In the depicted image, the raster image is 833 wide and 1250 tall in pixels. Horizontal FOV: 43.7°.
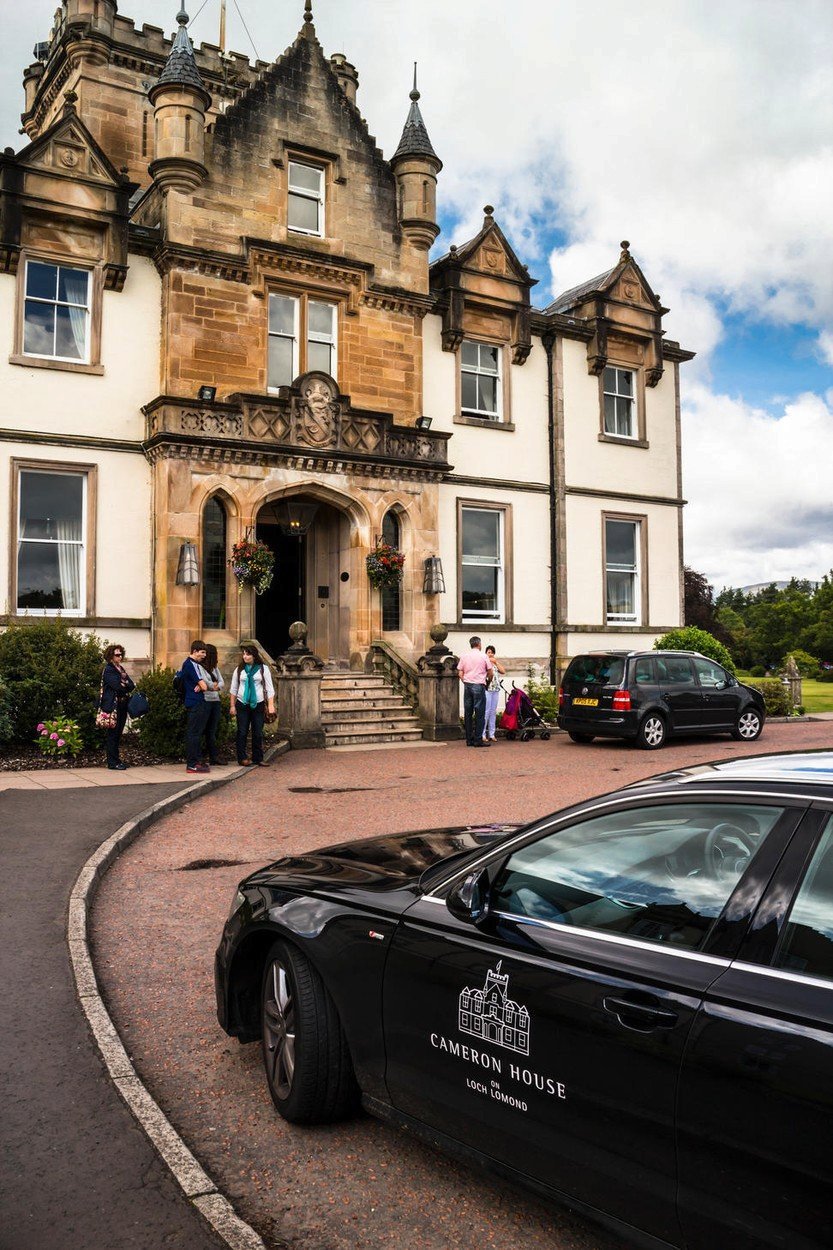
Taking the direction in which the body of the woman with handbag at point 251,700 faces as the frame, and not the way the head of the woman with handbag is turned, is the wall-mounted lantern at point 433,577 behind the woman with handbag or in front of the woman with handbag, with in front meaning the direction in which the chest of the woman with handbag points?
behind

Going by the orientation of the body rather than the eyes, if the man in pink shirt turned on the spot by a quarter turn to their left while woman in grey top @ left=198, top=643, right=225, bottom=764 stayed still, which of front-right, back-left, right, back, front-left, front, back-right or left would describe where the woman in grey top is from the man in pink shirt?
front-left

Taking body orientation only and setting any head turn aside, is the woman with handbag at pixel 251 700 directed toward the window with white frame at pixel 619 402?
no

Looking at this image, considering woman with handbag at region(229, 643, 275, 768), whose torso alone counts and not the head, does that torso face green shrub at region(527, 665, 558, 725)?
no

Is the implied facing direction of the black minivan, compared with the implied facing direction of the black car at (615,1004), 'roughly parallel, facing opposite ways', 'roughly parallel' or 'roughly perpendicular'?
roughly perpendicular

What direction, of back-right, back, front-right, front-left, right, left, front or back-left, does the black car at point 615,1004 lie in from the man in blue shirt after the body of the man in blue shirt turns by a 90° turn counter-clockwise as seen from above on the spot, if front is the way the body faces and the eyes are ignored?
back

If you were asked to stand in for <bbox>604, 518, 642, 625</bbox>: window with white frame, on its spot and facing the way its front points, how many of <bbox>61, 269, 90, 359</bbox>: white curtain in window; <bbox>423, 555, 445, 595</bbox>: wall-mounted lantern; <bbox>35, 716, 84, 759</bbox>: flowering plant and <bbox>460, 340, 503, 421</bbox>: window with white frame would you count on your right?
4

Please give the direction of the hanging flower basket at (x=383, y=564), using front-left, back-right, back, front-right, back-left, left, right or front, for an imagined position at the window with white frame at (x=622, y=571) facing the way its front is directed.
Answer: right

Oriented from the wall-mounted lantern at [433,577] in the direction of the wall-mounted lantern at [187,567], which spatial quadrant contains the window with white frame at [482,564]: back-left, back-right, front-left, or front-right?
back-right

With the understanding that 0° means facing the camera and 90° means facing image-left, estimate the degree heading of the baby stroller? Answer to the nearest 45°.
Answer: approximately 270°

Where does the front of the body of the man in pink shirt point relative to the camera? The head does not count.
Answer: away from the camera

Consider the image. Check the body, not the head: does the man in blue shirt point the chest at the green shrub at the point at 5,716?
no

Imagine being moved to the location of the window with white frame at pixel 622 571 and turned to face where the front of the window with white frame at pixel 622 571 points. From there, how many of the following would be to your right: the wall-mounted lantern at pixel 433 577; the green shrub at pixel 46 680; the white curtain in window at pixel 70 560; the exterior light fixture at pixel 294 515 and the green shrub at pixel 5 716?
5

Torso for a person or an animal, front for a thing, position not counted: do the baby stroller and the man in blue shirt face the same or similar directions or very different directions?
same or similar directions

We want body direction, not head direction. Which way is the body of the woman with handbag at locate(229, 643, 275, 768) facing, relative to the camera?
toward the camera

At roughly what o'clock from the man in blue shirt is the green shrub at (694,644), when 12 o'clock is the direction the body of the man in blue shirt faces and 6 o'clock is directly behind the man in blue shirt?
The green shrub is roughly at 11 o'clock from the man in blue shirt.

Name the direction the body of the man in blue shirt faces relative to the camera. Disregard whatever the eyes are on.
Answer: to the viewer's right

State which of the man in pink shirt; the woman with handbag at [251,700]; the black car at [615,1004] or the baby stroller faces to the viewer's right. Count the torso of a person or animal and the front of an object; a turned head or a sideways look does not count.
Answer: the baby stroller
